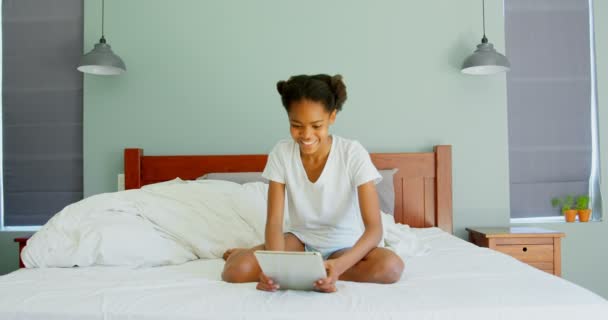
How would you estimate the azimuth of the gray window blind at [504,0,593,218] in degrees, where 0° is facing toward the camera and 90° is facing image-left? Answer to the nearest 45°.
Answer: approximately 0°

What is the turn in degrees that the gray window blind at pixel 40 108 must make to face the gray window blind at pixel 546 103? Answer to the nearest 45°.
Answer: approximately 45° to its left

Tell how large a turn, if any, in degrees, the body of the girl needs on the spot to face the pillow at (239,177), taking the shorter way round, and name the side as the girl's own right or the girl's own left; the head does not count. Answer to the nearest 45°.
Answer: approximately 135° to the girl's own right

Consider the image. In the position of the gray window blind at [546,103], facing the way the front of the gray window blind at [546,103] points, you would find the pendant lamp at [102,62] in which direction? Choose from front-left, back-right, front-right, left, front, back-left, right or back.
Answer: front-right

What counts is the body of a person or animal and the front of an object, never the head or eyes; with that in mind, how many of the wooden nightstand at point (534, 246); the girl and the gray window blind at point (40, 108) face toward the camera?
3

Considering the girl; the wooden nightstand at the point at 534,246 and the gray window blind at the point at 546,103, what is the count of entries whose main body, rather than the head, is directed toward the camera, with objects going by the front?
3

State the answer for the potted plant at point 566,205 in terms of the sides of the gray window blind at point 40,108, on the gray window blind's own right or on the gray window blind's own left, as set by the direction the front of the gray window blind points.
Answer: on the gray window blind's own left

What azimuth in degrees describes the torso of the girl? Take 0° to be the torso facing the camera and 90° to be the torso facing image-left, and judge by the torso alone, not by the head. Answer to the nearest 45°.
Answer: approximately 0°

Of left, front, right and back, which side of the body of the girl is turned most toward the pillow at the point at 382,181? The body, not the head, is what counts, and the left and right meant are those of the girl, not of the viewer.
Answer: back

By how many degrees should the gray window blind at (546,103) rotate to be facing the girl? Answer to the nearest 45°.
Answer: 0° — it already faces them
